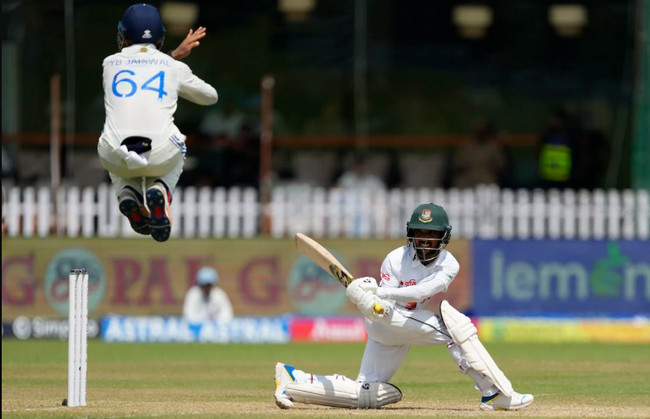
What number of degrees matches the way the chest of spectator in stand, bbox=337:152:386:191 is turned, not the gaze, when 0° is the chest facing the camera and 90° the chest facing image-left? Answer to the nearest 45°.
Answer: approximately 0°

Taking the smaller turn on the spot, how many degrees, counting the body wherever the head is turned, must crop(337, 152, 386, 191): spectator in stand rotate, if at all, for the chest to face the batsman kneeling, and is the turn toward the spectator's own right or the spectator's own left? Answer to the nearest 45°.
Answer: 0° — they already face them

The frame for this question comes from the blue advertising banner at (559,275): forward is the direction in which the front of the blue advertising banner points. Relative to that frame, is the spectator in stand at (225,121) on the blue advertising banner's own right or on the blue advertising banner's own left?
on the blue advertising banner's own right

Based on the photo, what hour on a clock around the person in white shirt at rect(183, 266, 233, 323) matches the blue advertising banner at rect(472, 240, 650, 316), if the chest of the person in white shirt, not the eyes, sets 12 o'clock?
The blue advertising banner is roughly at 9 o'clock from the person in white shirt.

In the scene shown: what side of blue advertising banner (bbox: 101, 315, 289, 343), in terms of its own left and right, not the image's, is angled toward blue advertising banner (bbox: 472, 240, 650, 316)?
left

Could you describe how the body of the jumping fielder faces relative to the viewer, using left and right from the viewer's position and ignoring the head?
facing away from the viewer
